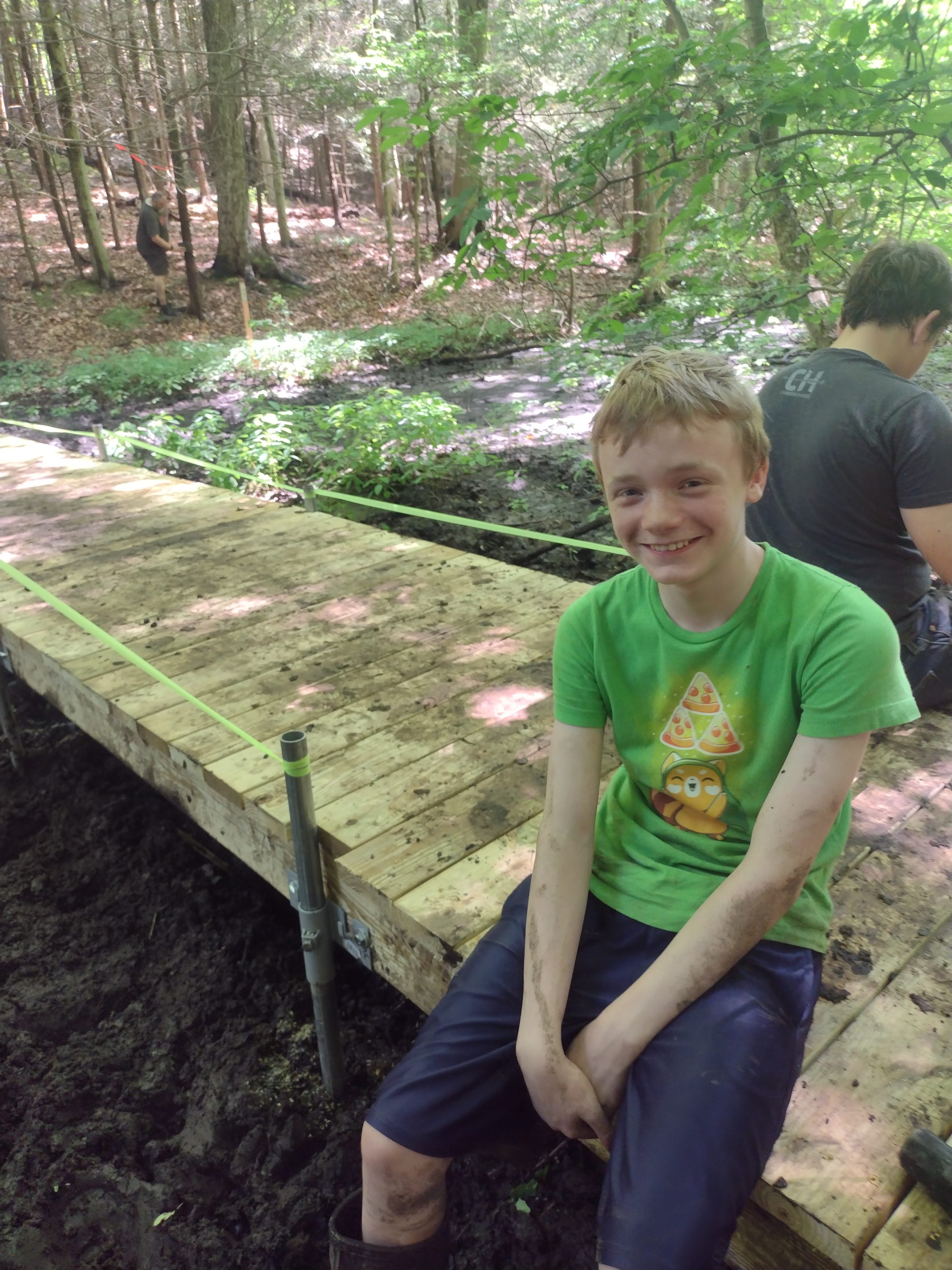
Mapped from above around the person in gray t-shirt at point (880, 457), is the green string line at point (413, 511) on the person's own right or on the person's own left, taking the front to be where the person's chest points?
on the person's own left

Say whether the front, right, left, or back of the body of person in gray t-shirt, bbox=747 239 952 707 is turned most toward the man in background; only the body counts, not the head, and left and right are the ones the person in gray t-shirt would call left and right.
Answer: left

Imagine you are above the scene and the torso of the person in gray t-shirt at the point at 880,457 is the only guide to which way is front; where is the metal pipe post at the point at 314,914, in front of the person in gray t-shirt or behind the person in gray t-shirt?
behind

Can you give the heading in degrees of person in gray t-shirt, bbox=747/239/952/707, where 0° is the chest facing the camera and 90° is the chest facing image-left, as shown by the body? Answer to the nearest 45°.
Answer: approximately 225°

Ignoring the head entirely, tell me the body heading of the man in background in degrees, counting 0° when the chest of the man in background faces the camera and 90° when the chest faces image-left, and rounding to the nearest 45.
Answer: approximately 270°

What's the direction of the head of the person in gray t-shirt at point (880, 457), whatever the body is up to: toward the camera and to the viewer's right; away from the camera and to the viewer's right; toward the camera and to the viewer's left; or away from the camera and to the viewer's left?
away from the camera and to the viewer's right
